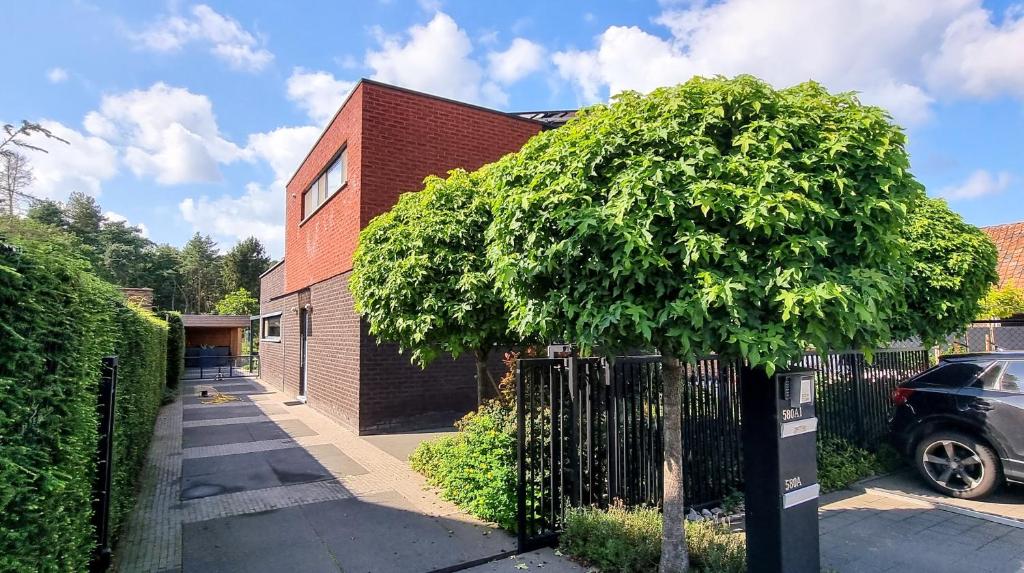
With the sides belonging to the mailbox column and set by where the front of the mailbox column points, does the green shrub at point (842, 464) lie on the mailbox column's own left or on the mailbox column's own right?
on the mailbox column's own left

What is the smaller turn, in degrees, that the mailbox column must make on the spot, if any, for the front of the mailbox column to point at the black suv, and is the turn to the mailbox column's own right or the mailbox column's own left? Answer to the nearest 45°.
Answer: approximately 90° to the mailbox column's own left

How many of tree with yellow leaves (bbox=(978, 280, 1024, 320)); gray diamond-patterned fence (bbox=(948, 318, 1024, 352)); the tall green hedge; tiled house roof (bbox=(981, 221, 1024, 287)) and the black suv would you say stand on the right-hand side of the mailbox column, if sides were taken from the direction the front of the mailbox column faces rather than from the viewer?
1

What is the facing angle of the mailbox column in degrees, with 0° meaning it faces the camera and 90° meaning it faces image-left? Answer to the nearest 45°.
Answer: approximately 315°

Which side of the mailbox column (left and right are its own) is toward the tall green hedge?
right

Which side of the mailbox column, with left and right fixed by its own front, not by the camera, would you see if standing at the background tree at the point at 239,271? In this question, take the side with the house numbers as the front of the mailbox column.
back

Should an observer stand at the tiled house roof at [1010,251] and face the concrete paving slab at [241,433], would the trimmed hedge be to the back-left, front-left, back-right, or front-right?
front-right

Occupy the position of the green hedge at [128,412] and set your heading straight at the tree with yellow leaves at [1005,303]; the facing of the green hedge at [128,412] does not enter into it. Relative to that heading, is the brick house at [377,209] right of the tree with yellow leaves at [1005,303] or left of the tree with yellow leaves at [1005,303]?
left

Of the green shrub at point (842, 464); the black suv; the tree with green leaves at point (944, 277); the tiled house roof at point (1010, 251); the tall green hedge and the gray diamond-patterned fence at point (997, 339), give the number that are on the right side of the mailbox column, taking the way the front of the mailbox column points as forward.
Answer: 1

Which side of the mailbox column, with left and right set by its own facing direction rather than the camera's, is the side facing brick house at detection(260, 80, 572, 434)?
back

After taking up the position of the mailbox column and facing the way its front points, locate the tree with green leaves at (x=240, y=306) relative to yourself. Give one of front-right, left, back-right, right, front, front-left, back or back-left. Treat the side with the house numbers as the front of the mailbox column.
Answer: back
